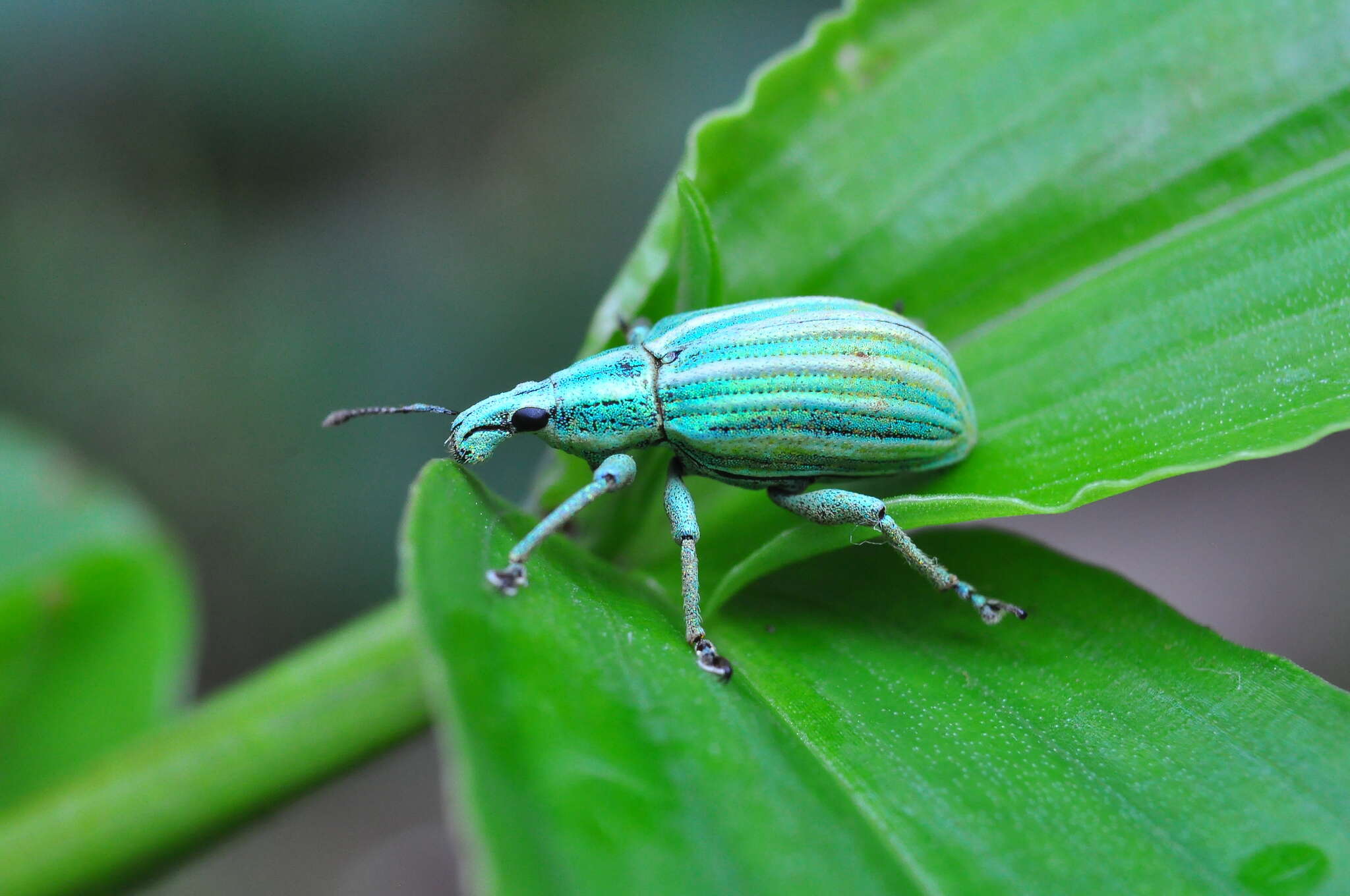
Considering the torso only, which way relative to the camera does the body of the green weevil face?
to the viewer's left

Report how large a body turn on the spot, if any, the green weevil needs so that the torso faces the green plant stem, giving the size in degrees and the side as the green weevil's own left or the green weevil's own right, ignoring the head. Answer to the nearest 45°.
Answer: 0° — it already faces it
